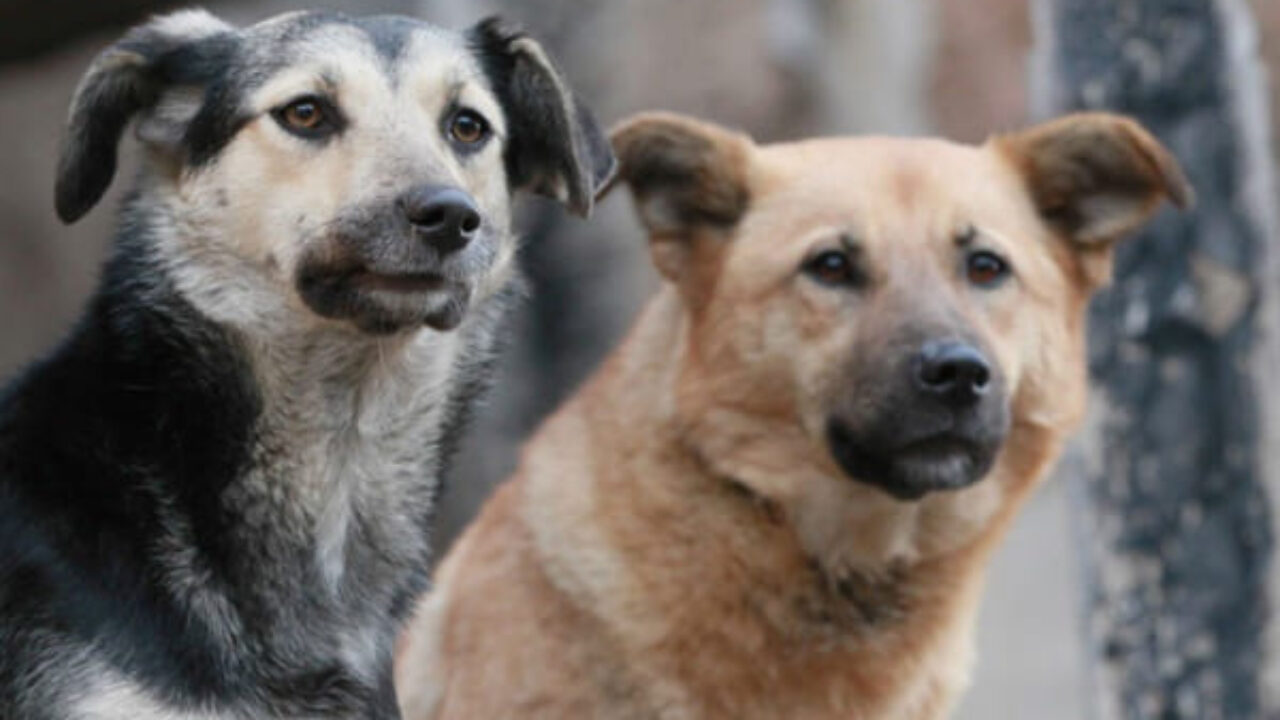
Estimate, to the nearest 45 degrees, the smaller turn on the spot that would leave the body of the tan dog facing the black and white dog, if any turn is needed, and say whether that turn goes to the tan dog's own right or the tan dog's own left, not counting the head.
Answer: approximately 90° to the tan dog's own right

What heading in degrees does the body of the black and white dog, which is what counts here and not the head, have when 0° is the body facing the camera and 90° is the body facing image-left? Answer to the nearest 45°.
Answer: approximately 315°
